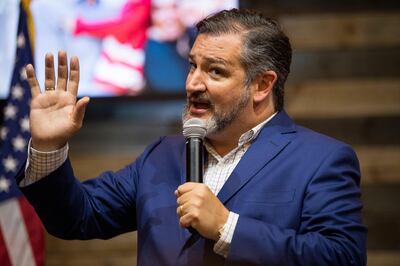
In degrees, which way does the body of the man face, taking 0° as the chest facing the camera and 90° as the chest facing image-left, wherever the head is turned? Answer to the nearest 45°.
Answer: approximately 45°

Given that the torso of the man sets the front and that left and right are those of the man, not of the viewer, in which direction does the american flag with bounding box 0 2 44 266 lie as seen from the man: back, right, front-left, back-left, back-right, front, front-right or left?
right

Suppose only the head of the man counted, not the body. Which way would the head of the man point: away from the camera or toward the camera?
toward the camera
